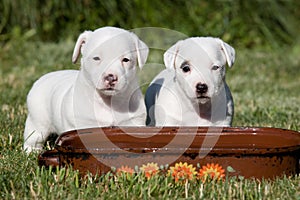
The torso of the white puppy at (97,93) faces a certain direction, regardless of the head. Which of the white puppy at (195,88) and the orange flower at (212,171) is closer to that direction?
the orange flower

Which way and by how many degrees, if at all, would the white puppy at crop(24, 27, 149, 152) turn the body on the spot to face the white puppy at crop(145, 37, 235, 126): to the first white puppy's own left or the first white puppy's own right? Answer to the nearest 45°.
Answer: approximately 45° to the first white puppy's own left

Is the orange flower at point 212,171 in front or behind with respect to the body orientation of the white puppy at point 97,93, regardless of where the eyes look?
in front

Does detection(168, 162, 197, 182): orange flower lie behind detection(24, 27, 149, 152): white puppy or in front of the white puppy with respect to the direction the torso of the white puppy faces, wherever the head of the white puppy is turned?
in front

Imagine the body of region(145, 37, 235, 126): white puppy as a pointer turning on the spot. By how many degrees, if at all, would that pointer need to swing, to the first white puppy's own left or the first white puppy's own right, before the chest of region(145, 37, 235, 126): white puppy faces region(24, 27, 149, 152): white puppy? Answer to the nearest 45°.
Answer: approximately 90° to the first white puppy's own right

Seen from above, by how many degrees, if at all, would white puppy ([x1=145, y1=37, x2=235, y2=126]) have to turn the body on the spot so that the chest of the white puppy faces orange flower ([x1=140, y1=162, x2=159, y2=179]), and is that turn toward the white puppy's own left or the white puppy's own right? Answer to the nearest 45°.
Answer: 0° — it already faces it

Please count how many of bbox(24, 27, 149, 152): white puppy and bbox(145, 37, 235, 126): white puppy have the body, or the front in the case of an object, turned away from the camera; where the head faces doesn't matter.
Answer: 0

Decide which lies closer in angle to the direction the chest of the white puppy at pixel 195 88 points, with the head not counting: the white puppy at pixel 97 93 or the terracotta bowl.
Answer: the terracotta bowl

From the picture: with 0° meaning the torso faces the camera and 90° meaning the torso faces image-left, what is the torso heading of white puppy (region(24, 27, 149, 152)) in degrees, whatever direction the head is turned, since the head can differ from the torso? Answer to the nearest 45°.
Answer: approximately 315°

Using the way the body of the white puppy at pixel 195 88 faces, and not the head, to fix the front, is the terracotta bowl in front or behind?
in front

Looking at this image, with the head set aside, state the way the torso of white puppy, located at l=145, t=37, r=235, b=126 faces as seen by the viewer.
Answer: toward the camera

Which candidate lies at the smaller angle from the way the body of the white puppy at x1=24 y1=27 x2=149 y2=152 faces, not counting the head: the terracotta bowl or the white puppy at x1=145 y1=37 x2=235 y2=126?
the terracotta bowl
